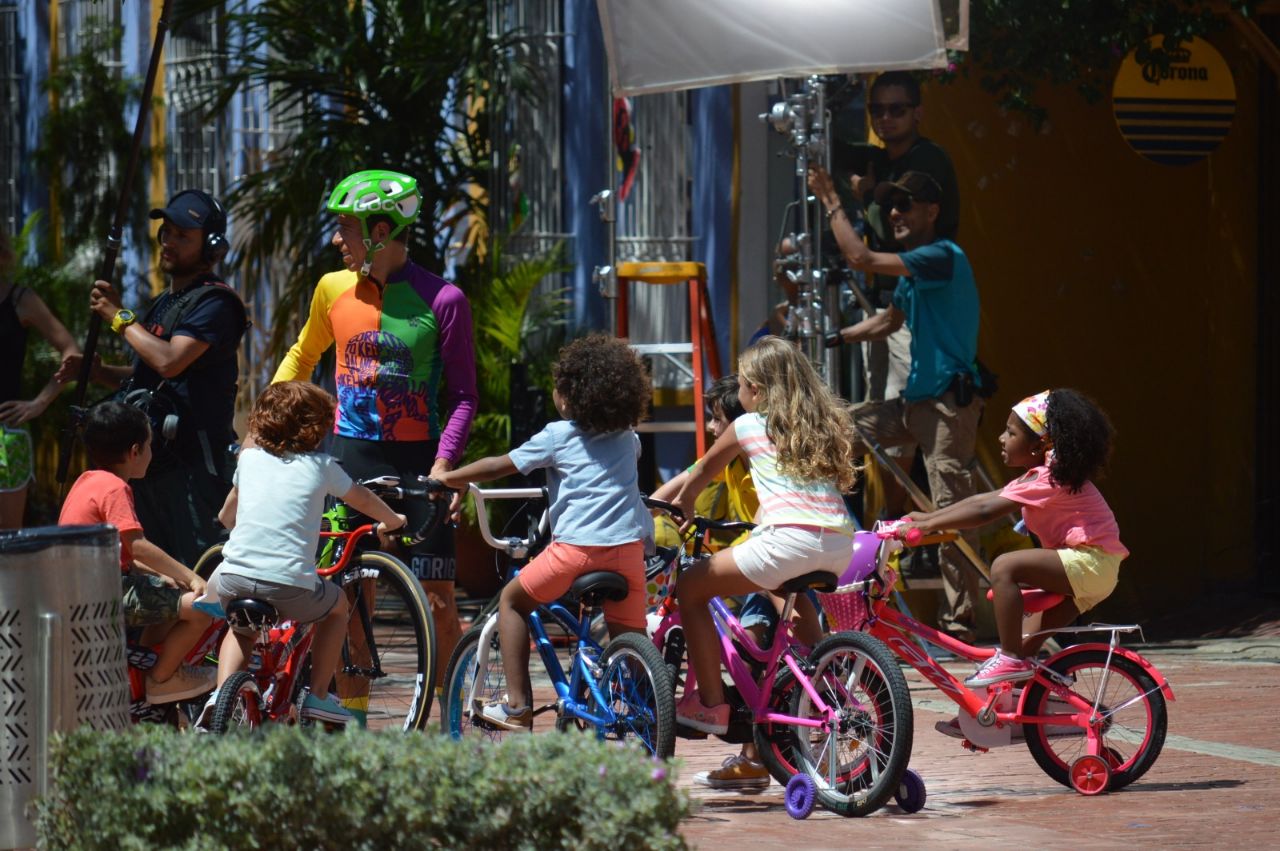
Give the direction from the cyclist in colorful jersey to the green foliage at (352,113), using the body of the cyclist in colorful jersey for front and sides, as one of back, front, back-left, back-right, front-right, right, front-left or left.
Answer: back-right

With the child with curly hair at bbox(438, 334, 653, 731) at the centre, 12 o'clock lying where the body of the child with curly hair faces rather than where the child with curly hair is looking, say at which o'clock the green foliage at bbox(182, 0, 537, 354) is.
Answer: The green foliage is roughly at 1 o'clock from the child with curly hair.

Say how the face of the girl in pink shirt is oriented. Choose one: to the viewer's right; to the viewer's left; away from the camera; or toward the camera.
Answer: to the viewer's left

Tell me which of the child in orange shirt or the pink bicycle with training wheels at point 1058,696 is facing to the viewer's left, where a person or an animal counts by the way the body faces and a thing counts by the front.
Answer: the pink bicycle with training wheels

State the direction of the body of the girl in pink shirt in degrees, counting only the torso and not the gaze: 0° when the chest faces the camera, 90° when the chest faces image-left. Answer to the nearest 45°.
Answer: approximately 90°

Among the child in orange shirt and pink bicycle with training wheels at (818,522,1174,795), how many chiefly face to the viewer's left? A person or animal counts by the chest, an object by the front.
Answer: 1

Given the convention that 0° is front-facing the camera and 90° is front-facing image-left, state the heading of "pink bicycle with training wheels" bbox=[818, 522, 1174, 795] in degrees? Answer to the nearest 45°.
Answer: approximately 90°

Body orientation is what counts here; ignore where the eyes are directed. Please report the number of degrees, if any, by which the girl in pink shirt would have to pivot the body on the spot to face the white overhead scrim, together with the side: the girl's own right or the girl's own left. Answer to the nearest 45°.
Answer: approximately 45° to the girl's own right

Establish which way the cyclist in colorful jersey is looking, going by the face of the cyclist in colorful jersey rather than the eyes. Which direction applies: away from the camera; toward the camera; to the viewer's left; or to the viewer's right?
to the viewer's left

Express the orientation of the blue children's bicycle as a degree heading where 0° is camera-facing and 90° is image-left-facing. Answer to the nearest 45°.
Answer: approximately 135°

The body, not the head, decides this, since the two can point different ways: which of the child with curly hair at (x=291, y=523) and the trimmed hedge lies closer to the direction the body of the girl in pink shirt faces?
the child with curly hair

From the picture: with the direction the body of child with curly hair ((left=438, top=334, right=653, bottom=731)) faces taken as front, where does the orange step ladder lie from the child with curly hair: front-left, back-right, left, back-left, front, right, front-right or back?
front-right

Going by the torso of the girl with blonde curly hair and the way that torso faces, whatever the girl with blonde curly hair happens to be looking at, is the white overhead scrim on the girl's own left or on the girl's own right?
on the girl's own right

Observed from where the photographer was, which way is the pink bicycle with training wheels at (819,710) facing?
facing away from the viewer and to the left of the viewer

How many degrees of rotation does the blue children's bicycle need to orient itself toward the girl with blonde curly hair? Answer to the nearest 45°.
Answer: approximately 135° to its right

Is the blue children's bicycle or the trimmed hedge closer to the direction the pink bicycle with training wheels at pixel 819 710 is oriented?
the blue children's bicycle
